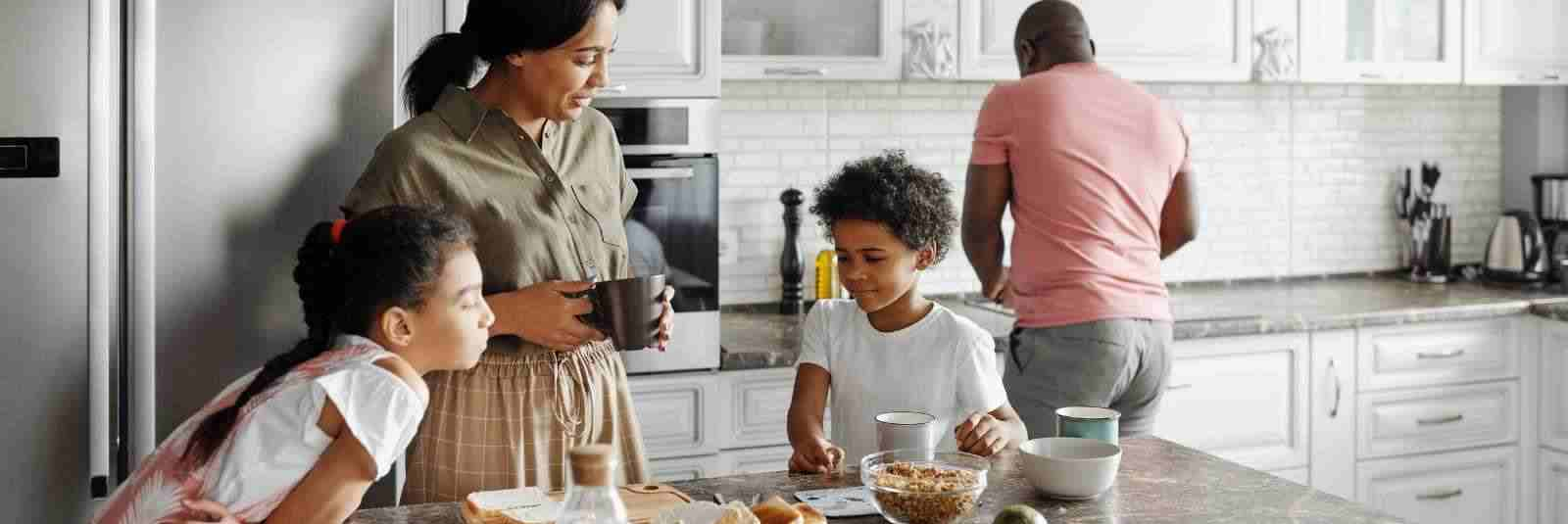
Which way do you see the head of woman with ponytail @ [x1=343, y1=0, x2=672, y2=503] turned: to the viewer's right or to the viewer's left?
to the viewer's right

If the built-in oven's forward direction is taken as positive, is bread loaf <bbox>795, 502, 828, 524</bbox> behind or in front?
in front

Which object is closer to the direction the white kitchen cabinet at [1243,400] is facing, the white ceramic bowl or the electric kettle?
the white ceramic bowl

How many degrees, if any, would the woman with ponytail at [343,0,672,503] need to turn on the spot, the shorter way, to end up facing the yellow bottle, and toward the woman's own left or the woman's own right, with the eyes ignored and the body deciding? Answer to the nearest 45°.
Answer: approximately 90° to the woman's own left

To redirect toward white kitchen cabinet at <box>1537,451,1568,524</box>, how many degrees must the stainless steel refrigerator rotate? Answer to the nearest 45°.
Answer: approximately 90° to its left

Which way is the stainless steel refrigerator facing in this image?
toward the camera

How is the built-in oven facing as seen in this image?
toward the camera

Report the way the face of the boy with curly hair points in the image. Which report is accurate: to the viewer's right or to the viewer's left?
to the viewer's left

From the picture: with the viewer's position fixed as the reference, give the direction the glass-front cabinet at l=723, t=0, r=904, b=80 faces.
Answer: facing the viewer

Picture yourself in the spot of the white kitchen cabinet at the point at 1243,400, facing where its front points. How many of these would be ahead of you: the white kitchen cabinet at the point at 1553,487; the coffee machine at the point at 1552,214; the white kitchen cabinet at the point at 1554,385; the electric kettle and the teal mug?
1

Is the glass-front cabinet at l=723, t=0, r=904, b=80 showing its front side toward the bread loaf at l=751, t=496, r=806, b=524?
yes

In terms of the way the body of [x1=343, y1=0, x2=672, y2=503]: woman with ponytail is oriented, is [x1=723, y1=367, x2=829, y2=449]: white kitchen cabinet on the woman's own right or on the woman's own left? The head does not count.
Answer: on the woman's own left

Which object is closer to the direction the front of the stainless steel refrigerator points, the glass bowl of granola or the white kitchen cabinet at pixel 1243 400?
the glass bowl of granola
